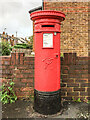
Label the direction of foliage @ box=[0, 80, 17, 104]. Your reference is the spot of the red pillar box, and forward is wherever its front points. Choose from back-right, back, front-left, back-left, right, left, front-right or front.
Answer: back-right

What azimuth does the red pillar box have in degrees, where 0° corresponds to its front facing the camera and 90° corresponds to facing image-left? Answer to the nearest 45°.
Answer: approximately 0°
